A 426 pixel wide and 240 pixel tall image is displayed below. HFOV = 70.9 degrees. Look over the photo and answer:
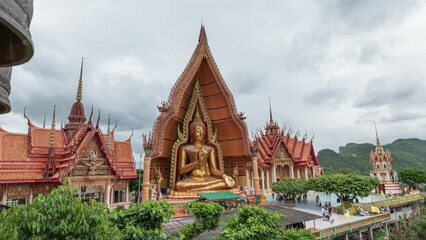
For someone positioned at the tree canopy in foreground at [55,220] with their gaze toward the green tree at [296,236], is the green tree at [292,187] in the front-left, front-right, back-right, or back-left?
front-left

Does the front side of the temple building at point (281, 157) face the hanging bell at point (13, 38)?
yes

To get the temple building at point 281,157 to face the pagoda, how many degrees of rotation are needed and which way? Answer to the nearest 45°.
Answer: approximately 135° to its left

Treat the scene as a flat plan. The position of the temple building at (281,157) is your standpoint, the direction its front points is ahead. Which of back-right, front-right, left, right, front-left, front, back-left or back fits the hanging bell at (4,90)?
front

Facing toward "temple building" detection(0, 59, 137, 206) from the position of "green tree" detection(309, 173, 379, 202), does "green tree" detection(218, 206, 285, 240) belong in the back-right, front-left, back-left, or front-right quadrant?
front-left

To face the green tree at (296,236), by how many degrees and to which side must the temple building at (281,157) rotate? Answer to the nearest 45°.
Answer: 0° — it already faces it

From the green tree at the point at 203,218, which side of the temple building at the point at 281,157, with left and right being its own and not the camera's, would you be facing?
front

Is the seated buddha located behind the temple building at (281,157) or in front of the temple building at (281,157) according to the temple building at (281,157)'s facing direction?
in front

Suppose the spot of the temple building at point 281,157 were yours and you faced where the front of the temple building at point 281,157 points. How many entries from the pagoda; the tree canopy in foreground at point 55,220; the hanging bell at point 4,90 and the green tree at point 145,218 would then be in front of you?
3

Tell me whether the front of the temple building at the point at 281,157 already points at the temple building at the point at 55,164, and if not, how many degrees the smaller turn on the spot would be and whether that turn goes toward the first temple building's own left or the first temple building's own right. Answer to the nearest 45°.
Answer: approximately 45° to the first temple building's own right

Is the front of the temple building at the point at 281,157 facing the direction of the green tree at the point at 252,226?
yes

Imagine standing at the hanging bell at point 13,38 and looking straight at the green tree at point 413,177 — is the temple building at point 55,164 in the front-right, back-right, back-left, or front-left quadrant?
front-left

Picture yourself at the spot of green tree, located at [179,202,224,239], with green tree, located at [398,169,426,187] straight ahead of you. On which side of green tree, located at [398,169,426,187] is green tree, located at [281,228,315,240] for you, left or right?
right

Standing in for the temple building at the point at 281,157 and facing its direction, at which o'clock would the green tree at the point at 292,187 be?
The green tree is roughly at 12 o'clock from the temple building.

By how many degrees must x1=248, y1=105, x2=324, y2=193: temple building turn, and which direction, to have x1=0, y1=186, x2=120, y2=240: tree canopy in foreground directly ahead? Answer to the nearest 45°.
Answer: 0° — it already faces it

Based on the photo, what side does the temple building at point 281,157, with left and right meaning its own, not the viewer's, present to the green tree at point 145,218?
front

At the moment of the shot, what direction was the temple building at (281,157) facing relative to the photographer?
facing the viewer

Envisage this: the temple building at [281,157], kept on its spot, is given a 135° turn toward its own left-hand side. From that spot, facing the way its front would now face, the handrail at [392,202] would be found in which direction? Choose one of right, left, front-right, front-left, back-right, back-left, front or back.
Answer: right
